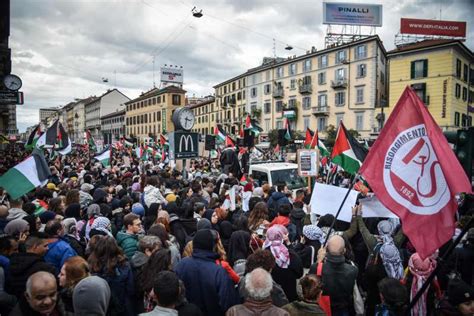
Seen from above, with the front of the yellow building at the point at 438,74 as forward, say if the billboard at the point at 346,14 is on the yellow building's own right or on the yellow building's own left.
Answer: on the yellow building's own right

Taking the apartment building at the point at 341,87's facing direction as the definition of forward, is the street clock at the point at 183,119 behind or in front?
in front

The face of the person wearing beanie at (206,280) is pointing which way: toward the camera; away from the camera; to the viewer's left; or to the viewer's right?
away from the camera

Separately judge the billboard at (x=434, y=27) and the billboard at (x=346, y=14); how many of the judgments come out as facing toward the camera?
2

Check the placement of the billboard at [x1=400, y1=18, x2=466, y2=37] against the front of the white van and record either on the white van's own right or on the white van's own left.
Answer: on the white van's own left

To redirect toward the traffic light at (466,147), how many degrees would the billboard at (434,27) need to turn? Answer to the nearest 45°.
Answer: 0° — it already faces it

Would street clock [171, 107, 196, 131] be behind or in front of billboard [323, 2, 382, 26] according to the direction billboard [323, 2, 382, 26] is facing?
in front

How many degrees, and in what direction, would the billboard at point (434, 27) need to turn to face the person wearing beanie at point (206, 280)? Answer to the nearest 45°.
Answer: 0° — it already faces them

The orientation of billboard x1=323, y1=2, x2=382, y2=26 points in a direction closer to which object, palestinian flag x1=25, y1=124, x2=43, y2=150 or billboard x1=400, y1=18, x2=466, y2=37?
the palestinian flag
